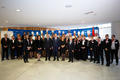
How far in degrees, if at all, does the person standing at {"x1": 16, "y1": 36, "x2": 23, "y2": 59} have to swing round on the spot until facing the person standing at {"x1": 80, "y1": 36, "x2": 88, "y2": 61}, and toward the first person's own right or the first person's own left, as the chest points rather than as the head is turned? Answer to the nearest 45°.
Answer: approximately 45° to the first person's own left

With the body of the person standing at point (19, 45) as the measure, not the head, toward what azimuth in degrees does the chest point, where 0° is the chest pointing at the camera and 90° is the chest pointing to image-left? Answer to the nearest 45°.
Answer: approximately 0°

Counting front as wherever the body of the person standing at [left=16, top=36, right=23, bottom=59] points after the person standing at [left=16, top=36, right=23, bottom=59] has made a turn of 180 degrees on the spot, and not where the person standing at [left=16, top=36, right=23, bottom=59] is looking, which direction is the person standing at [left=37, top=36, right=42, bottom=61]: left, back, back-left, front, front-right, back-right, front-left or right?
back-right
